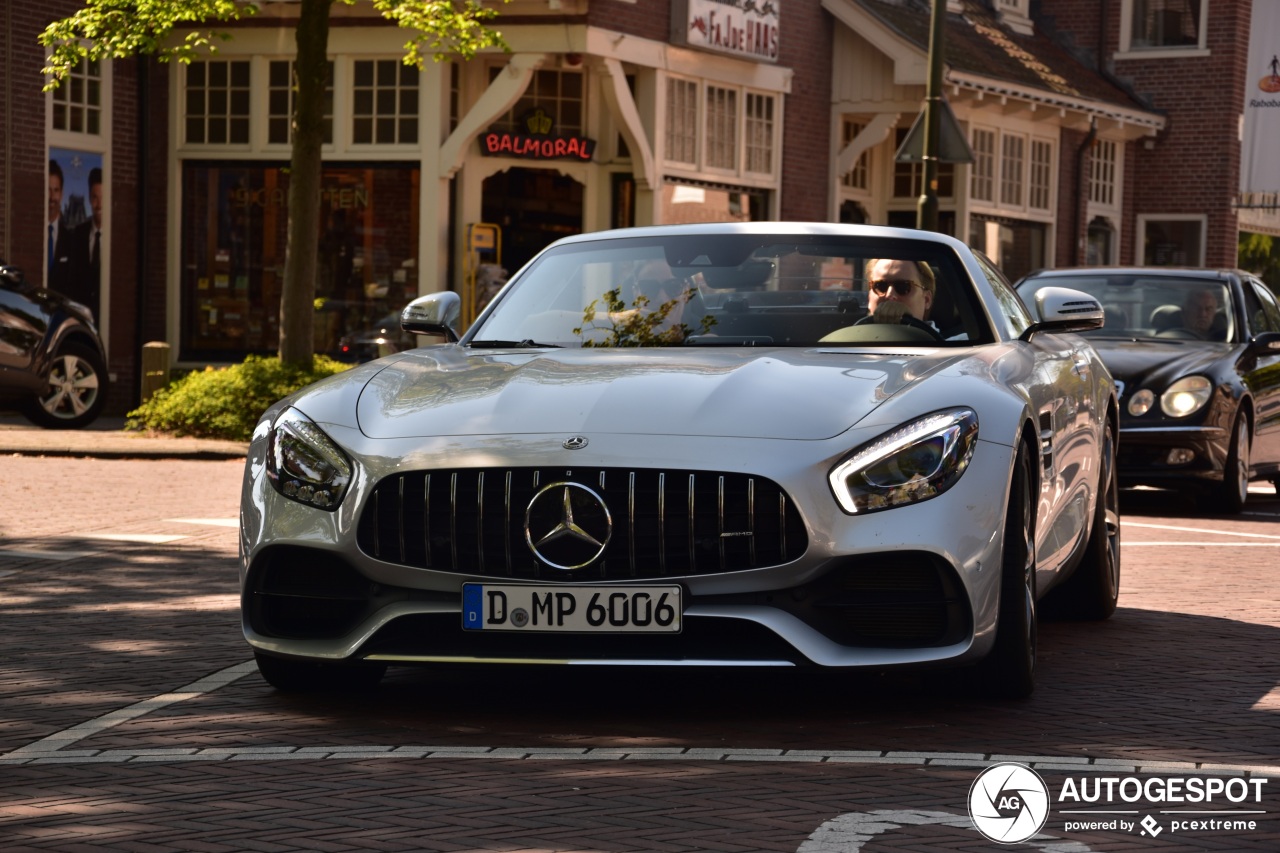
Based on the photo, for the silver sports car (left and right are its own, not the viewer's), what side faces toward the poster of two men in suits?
back

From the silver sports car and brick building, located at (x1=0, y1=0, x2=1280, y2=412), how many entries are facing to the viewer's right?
0

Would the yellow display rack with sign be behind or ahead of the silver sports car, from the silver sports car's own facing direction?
behind

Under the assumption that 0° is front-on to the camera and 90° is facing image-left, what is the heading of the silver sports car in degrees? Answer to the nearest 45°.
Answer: approximately 0°

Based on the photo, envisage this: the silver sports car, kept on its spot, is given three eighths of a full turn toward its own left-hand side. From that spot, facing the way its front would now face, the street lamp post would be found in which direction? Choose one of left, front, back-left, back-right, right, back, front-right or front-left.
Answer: front-left

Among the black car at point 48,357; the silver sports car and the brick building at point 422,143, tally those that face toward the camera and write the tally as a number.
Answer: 2
